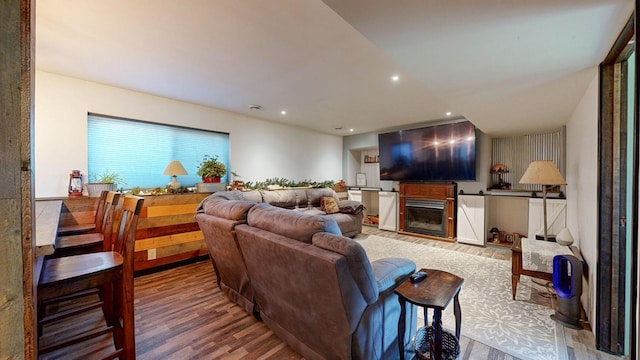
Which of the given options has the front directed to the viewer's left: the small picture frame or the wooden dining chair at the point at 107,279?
the wooden dining chair

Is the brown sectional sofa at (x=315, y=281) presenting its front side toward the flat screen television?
yes

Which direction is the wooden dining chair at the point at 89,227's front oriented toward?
to the viewer's left

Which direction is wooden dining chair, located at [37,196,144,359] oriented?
to the viewer's left

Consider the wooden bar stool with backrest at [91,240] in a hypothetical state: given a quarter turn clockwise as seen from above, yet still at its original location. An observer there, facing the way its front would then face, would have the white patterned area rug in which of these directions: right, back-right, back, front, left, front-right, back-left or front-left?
back-right

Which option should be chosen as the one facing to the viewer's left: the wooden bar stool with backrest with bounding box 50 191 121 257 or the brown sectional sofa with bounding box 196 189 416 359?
the wooden bar stool with backrest

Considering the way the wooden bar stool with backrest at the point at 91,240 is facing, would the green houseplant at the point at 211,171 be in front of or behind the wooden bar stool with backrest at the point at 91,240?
behind

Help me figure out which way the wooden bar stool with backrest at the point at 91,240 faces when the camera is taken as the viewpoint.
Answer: facing to the left of the viewer

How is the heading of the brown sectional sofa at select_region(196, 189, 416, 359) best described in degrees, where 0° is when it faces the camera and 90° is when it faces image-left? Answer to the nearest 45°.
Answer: approximately 225°

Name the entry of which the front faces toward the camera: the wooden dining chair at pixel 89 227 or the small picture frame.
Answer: the small picture frame

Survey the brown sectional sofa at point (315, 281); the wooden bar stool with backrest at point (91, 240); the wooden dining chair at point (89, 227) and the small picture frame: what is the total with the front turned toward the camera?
1

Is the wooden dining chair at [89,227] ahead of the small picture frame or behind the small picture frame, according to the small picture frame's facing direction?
ahead

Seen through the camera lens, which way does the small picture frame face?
facing the viewer

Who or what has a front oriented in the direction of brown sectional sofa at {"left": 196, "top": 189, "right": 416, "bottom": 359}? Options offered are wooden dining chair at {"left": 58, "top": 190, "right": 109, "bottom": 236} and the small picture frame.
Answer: the small picture frame

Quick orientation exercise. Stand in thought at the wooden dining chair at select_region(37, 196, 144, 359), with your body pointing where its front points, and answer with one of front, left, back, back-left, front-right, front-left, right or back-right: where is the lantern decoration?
right

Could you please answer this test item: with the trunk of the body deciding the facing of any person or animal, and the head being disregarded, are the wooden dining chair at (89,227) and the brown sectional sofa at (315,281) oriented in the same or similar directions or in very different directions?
very different directions

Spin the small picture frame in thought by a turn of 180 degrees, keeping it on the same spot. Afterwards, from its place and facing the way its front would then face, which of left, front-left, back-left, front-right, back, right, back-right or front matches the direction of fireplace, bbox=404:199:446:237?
back-right
